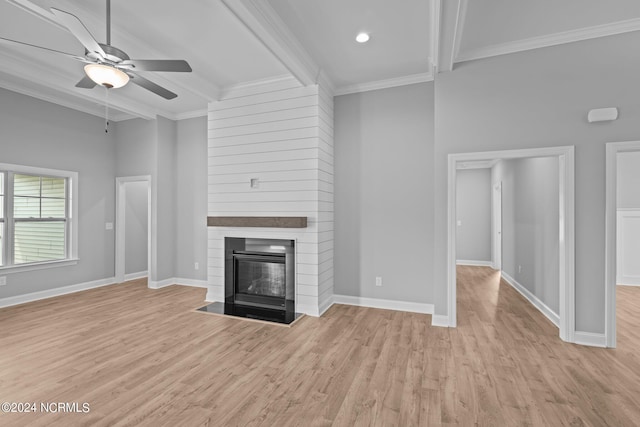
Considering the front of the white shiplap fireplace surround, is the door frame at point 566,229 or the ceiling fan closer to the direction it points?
the ceiling fan

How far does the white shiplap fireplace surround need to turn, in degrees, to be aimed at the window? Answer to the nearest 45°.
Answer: approximately 45° to its right

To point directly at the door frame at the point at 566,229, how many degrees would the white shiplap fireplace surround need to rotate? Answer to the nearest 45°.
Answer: approximately 90° to its left

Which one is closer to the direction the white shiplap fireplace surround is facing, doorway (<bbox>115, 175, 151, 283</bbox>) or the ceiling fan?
the ceiling fan

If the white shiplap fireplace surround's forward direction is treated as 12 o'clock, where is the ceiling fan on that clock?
The ceiling fan is roughly at 12 o'clock from the white shiplap fireplace surround.

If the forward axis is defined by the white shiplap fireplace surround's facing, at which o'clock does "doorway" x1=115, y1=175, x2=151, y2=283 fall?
The doorway is roughly at 3 o'clock from the white shiplap fireplace surround.

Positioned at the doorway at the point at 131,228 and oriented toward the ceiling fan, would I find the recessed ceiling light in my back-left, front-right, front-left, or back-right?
front-left

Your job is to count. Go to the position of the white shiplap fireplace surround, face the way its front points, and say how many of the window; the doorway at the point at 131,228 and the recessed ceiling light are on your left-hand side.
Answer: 1

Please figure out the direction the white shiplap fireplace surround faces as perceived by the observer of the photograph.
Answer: facing the viewer and to the left of the viewer

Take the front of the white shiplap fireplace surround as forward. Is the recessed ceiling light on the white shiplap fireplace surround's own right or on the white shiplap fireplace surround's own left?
on the white shiplap fireplace surround's own left

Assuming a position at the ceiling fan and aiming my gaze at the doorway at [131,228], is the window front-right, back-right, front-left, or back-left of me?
front-left

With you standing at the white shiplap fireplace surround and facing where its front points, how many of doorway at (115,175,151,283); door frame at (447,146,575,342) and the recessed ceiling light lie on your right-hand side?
1
